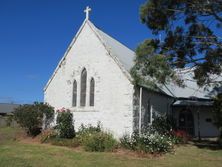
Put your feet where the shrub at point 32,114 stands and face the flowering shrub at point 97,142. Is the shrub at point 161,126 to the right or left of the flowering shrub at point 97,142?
left

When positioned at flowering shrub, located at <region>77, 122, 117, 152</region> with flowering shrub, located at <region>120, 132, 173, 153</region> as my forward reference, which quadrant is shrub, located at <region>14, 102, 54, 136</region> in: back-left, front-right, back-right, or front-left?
back-left

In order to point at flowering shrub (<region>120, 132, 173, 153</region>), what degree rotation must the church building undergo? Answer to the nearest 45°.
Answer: approximately 90° to its left

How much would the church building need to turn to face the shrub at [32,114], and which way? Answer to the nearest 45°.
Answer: approximately 45° to its right

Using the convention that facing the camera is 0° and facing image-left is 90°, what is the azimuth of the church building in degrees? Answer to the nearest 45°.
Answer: approximately 45°
